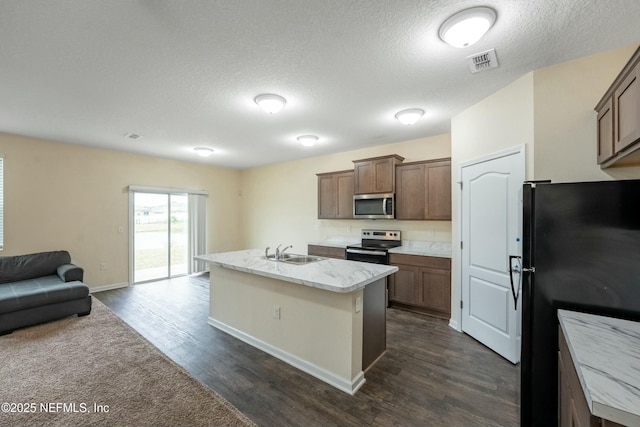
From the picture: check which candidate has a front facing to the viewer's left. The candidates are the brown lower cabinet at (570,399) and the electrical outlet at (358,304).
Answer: the brown lower cabinet

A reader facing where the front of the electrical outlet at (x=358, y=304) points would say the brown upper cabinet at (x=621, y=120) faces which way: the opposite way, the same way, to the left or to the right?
the opposite way

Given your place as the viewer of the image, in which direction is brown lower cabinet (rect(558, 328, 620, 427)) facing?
facing to the left of the viewer

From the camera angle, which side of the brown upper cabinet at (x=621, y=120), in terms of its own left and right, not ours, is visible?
left

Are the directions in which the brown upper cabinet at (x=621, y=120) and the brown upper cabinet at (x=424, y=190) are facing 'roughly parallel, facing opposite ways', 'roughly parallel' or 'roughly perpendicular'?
roughly perpendicular

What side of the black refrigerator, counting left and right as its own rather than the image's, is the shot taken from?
left

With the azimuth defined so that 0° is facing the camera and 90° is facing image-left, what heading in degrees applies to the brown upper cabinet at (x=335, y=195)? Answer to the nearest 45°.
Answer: approximately 45°

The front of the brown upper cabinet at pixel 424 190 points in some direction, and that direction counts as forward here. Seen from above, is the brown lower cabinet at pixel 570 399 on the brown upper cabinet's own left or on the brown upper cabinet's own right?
on the brown upper cabinet's own left
